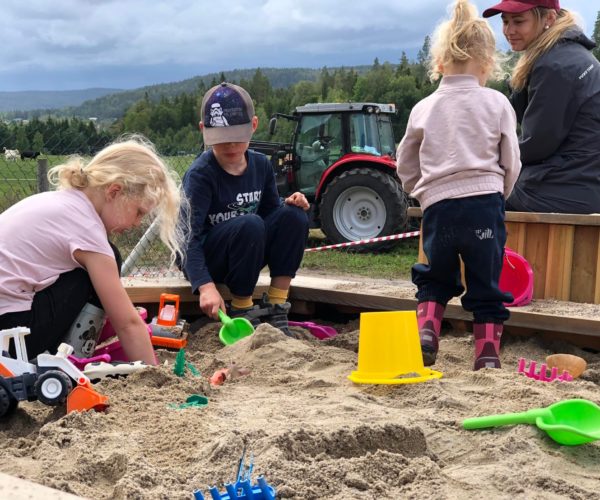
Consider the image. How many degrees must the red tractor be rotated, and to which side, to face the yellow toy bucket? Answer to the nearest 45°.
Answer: approximately 90° to its left

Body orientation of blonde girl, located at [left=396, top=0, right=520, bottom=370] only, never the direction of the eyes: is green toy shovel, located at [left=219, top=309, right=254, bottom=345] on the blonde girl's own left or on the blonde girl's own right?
on the blonde girl's own left

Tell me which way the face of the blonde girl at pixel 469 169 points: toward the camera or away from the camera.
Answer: away from the camera

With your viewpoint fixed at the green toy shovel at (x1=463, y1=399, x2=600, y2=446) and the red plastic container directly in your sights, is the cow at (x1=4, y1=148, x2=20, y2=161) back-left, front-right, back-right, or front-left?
front-left

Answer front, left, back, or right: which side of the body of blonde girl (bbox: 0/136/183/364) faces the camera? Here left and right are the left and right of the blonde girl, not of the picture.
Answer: right

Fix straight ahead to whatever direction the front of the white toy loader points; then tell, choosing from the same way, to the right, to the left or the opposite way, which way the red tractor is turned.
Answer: the opposite way

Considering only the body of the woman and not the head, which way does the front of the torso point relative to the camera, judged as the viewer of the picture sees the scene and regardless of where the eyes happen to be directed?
to the viewer's left

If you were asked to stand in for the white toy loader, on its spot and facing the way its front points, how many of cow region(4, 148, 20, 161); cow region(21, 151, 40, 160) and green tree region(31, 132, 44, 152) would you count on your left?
3

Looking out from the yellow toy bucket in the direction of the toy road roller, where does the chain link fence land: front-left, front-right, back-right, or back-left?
front-right

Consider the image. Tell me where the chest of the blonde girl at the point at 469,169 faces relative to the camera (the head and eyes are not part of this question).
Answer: away from the camera

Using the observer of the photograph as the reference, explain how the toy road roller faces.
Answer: facing the viewer

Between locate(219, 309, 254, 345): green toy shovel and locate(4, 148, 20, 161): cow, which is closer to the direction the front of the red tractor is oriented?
the cow
